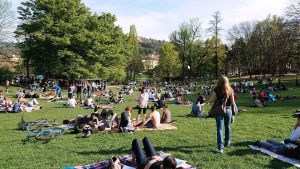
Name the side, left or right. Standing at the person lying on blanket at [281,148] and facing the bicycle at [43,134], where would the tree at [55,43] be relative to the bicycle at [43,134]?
right

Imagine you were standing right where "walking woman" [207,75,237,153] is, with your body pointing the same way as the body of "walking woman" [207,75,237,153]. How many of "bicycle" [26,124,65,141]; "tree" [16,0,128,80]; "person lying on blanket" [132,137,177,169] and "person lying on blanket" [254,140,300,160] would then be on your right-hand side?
1

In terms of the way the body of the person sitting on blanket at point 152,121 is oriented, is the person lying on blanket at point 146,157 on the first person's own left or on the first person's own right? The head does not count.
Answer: on the first person's own left

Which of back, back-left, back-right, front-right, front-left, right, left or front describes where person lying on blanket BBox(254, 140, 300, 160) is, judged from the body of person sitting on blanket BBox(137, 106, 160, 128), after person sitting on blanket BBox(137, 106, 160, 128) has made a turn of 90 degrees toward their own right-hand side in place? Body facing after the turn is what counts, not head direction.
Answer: back-right

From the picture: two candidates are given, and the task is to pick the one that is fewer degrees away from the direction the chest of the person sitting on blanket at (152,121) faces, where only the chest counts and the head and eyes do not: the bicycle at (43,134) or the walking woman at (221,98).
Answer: the bicycle

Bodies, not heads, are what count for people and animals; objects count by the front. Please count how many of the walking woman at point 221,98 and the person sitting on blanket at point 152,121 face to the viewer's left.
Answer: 1

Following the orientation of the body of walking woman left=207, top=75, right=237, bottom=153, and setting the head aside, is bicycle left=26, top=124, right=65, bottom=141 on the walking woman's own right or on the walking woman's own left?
on the walking woman's own left

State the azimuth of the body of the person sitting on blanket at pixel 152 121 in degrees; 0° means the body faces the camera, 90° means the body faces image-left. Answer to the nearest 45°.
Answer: approximately 90°

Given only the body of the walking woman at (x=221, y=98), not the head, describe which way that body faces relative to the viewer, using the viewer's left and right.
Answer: facing away from the viewer

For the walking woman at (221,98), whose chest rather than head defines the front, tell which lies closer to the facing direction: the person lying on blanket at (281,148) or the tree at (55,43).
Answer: the tree

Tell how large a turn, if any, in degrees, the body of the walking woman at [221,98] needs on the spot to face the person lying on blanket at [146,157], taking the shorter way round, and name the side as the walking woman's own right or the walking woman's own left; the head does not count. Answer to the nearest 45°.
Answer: approximately 135° to the walking woman's own left

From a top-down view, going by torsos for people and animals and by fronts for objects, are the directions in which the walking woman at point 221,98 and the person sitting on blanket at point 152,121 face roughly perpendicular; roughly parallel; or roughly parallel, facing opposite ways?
roughly perpendicular
